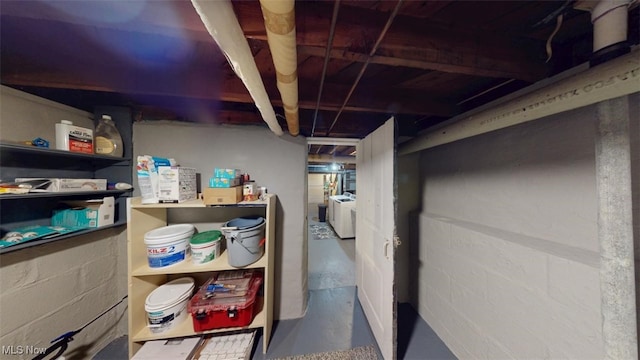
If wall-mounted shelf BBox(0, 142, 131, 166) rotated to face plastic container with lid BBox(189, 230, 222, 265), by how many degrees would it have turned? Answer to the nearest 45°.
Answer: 0° — it already faces it

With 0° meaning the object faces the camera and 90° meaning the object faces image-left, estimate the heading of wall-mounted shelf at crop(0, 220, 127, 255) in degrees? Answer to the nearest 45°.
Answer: approximately 315°

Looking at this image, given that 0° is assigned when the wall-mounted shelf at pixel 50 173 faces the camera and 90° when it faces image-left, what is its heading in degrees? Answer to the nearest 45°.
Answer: approximately 315°

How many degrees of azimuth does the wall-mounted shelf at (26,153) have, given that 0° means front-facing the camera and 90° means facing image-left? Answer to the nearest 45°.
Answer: approximately 315°

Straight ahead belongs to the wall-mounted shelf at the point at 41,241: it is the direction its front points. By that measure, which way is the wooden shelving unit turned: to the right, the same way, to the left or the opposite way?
to the right

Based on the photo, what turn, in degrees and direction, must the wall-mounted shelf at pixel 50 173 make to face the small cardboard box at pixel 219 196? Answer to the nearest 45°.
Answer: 0° — it already faces it

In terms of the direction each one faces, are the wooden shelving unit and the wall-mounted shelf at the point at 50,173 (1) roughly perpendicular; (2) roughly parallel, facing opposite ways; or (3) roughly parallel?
roughly perpendicular

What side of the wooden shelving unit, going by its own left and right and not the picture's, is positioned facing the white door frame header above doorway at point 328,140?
left
